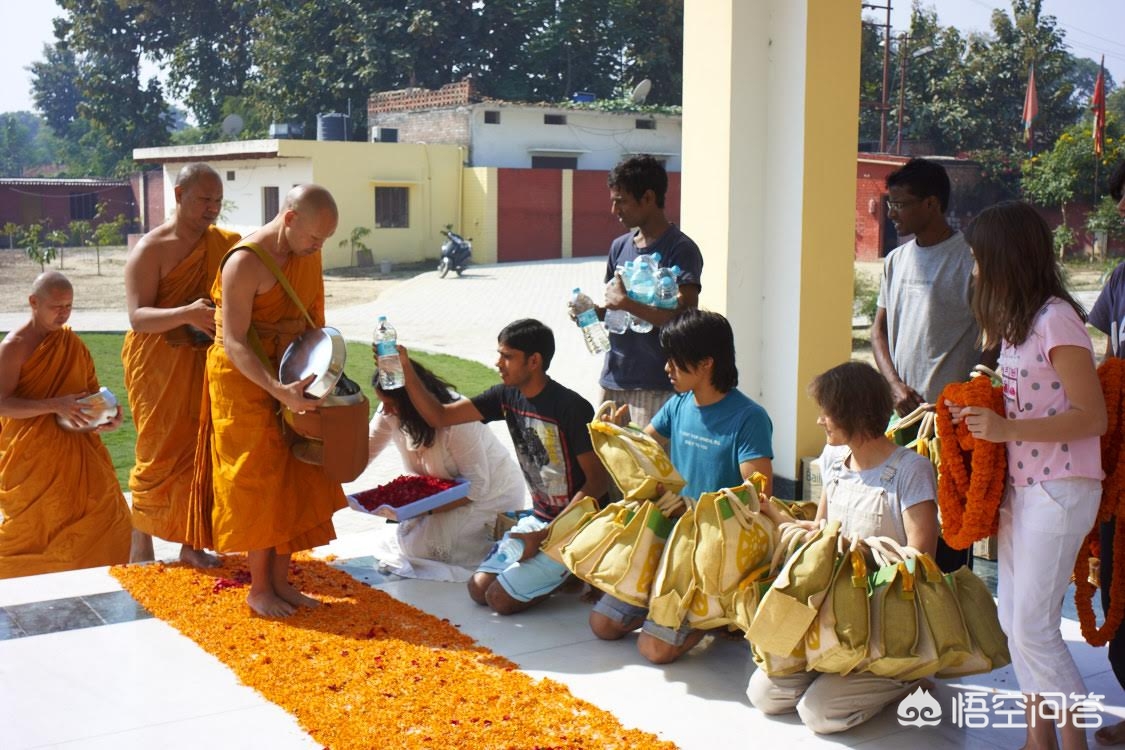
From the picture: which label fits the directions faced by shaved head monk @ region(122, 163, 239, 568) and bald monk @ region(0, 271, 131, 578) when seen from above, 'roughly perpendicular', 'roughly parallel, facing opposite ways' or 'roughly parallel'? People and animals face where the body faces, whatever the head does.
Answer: roughly parallel

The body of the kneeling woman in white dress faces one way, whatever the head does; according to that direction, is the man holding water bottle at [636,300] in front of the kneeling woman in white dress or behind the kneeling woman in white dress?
behind

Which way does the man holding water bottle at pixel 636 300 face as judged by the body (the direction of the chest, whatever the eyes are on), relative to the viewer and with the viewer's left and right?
facing the viewer and to the left of the viewer

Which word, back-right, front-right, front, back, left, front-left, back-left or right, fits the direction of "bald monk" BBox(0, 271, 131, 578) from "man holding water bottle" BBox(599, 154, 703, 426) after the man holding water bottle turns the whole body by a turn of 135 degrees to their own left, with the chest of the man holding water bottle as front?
back

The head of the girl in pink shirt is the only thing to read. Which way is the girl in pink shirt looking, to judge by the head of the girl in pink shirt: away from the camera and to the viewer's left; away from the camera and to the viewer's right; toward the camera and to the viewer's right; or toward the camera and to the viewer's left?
away from the camera and to the viewer's left

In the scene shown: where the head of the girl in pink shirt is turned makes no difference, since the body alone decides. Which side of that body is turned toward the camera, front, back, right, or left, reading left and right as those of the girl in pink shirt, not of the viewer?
left

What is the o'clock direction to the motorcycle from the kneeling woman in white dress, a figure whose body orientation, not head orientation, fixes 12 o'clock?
The motorcycle is roughly at 3 o'clock from the kneeling woman in white dress.

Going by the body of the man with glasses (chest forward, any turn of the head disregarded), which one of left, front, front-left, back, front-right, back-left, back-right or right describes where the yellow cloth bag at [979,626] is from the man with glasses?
front-left

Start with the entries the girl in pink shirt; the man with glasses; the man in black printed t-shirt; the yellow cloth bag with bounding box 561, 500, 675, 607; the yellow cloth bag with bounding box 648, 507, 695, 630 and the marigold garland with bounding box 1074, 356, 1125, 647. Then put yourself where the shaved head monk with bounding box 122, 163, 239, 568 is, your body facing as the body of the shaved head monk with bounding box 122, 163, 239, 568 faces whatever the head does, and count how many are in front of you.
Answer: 6

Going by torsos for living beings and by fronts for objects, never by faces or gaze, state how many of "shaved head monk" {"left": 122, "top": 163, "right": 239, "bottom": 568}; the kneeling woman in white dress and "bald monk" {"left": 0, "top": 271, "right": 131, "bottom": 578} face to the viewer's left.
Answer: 1

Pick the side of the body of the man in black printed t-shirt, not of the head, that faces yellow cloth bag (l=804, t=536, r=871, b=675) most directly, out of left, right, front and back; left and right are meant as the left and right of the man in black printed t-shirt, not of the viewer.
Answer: left

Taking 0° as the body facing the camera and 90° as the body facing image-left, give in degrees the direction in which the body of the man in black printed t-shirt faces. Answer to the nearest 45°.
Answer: approximately 45°

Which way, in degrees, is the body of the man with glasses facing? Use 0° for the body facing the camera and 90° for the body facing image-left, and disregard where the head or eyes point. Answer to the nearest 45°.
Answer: approximately 45°

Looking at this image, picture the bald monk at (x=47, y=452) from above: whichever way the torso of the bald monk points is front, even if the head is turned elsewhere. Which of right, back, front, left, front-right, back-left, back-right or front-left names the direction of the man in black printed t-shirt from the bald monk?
front

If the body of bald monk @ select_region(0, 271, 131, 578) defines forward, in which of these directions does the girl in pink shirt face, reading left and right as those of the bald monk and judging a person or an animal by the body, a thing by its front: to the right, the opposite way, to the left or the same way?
the opposite way

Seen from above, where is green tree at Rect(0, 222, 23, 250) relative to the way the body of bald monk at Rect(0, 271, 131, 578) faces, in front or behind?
behind
